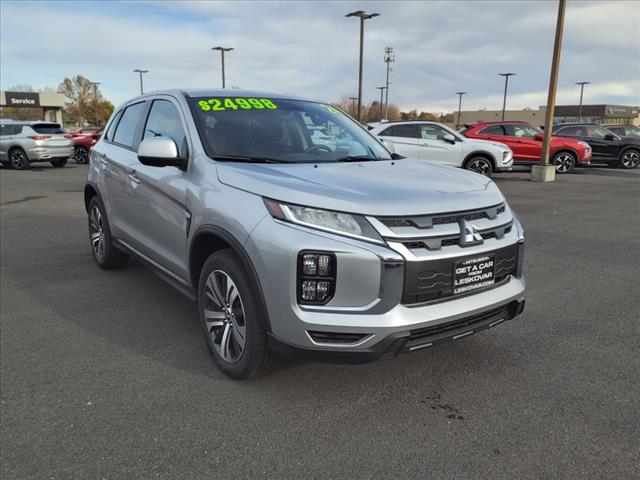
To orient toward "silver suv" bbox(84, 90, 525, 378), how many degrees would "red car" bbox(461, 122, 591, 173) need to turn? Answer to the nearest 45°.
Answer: approximately 90° to its right

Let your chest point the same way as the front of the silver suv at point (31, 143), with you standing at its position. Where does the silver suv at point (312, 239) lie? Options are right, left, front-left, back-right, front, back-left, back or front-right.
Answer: back-left

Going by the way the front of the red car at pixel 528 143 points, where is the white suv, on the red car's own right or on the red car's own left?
on the red car's own right

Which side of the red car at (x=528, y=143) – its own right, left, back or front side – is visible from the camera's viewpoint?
right

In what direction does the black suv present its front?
to the viewer's right

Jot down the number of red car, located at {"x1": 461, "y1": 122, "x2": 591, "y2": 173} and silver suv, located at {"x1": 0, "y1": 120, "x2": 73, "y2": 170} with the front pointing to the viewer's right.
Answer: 1

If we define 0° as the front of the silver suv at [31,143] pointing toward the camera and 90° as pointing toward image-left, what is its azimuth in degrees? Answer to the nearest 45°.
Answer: approximately 135°

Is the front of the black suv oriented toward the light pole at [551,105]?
no

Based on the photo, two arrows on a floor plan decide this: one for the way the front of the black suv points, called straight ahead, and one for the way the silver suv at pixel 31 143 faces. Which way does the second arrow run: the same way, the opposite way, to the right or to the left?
the opposite way

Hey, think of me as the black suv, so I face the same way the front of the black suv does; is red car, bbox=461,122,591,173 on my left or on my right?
on my right

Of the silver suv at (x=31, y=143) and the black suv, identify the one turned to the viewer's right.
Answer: the black suv

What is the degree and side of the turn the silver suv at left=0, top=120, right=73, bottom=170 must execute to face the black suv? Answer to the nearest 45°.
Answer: approximately 180°

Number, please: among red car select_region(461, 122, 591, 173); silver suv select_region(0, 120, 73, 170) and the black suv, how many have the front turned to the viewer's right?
2

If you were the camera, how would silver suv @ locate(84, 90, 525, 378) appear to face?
facing the viewer and to the right of the viewer

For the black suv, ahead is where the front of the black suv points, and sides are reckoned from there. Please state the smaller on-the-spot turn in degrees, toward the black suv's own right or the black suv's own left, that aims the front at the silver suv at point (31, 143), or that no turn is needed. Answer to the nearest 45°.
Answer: approximately 135° to the black suv's own right

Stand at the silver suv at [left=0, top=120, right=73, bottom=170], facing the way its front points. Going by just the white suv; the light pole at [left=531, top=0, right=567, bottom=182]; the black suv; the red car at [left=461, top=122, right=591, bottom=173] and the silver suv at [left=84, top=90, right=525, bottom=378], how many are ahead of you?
0

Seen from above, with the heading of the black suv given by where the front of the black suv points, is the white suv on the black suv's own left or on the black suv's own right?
on the black suv's own right

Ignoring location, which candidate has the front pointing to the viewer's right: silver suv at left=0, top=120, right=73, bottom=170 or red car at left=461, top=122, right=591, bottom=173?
the red car

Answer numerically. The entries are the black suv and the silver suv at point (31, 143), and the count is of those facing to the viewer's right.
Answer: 1

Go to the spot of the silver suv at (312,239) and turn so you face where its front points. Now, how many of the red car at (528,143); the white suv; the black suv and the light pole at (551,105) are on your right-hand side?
0

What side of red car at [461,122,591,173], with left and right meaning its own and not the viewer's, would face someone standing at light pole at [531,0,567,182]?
right
